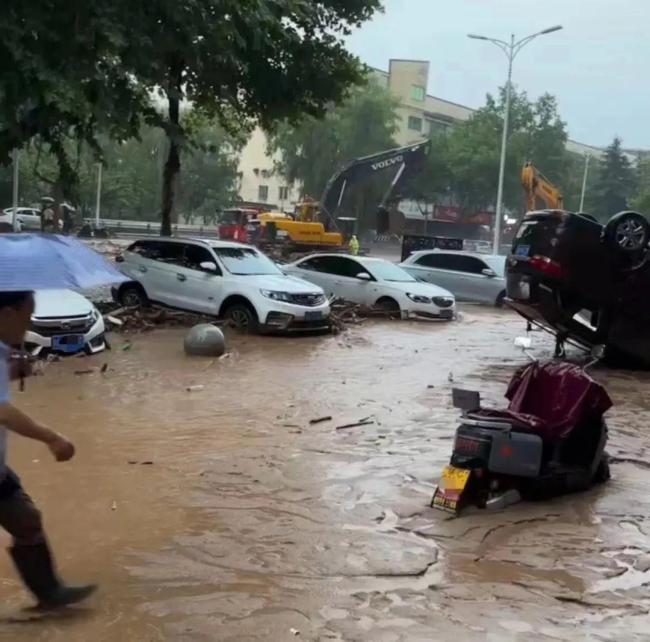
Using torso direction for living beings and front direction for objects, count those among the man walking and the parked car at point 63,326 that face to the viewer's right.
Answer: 1

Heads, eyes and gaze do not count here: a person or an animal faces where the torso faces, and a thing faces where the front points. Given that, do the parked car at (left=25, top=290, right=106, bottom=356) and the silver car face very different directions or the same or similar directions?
same or similar directions

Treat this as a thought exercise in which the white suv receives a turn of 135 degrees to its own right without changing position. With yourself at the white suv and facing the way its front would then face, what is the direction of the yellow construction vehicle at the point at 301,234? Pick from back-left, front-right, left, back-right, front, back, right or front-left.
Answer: right

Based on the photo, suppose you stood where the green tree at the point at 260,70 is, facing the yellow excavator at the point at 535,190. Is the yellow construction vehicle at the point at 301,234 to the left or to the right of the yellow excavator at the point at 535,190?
left

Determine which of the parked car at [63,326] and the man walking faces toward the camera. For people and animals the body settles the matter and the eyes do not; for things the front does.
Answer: the parked car

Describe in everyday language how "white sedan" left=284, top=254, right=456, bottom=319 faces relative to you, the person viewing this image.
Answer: facing the viewer and to the right of the viewer

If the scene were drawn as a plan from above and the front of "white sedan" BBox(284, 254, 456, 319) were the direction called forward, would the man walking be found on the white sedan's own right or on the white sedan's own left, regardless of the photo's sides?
on the white sedan's own right

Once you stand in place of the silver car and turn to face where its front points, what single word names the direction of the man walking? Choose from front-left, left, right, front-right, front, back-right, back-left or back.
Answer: front-right

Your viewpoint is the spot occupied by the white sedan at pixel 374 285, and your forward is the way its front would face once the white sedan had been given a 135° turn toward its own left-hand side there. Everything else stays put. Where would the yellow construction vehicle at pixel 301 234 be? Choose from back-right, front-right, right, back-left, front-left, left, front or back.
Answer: front

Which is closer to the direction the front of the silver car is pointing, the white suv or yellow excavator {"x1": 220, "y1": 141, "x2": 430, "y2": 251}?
the white suv

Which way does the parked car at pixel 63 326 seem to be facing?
toward the camera

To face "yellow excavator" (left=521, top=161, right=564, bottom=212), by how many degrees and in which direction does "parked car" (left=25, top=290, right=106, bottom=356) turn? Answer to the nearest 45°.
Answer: approximately 135° to its left

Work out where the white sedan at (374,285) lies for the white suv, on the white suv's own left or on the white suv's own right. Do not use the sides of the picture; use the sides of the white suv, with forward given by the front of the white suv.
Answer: on the white suv's own left

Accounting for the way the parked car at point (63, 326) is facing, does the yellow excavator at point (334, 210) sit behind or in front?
behind
